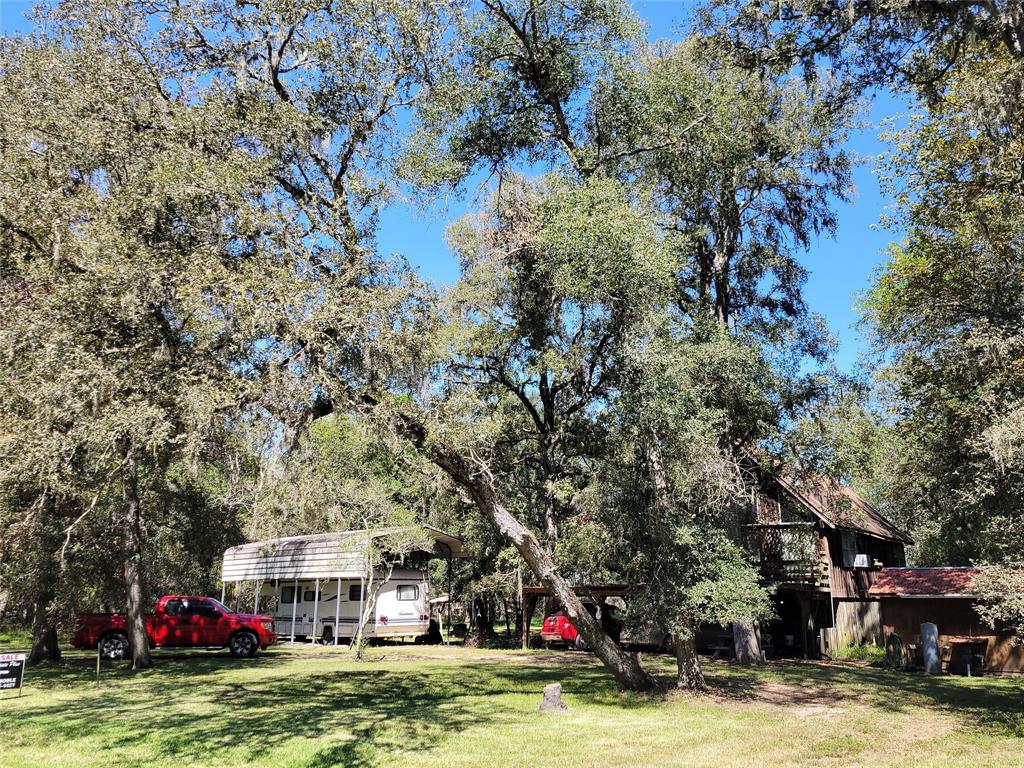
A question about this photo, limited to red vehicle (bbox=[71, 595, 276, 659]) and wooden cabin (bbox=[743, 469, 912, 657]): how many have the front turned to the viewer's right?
1

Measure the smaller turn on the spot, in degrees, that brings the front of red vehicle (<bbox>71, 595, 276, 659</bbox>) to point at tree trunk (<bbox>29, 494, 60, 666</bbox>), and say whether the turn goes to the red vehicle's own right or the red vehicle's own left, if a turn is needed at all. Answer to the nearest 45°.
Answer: approximately 135° to the red vehicle's own right

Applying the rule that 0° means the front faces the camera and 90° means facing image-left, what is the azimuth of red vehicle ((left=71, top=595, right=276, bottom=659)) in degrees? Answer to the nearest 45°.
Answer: approximately 270°

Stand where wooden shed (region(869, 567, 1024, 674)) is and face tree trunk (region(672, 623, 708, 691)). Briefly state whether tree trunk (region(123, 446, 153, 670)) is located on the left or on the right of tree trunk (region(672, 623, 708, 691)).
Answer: right

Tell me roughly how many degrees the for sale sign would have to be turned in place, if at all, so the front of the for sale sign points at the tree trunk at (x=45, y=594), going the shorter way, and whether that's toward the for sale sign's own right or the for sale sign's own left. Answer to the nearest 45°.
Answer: approximately 180°

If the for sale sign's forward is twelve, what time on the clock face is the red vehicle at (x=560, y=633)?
The red vehicle is roughly at 8 o'clock from the for sale sign.

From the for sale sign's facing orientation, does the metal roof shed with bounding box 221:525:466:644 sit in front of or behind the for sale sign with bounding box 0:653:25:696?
behind

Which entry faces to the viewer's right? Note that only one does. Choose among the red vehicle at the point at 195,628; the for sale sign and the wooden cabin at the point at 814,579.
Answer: the red vehicle
